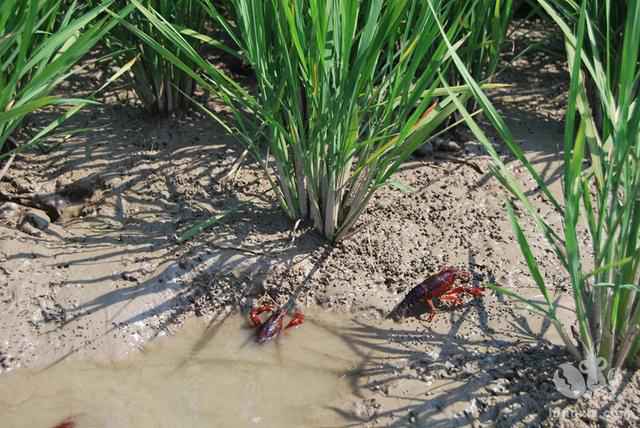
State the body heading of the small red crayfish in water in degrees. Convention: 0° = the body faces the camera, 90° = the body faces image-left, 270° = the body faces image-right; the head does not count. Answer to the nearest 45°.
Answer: approximately 225°

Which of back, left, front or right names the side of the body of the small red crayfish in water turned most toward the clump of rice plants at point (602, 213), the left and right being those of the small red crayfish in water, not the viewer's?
right

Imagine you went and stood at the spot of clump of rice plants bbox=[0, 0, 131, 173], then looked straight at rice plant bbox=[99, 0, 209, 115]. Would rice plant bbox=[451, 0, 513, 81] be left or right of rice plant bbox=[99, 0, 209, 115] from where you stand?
right

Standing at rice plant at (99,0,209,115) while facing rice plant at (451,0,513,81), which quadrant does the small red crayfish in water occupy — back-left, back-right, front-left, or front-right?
front-right

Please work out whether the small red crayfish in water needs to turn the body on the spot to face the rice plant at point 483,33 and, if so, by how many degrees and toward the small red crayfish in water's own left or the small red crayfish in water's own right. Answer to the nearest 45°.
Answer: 0° — it already faces it
